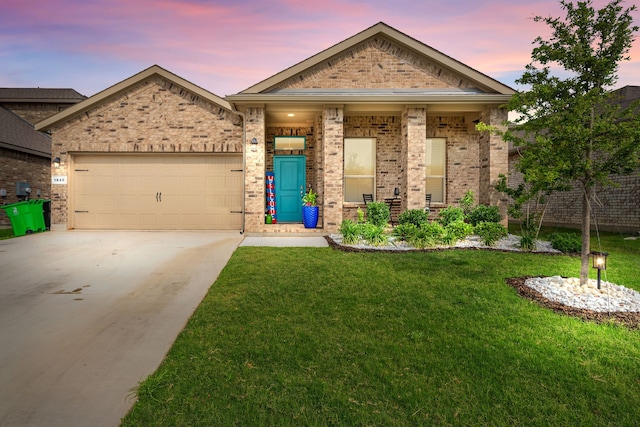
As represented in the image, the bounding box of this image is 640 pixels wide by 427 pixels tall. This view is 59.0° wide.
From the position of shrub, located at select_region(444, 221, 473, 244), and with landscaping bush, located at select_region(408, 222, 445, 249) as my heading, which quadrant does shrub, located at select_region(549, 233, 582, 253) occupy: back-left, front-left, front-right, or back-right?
back-left

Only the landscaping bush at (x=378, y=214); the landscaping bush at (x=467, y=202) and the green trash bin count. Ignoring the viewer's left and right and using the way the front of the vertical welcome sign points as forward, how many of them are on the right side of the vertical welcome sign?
1

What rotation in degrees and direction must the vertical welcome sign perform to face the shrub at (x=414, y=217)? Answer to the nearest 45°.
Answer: approximately 45° to its left

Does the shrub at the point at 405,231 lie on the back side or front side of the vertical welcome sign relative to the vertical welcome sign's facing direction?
on the front side

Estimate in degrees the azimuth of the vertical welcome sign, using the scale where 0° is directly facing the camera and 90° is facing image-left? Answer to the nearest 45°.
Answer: approximately 0°

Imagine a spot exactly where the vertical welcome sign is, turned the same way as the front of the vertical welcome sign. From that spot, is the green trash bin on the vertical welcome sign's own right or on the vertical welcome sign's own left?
on the vertical welcome sign's own right

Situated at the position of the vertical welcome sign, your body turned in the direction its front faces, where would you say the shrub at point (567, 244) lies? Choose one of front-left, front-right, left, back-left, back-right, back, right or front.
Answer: front-left

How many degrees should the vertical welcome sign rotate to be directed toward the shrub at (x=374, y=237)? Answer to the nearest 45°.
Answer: approximately 45° to its left
